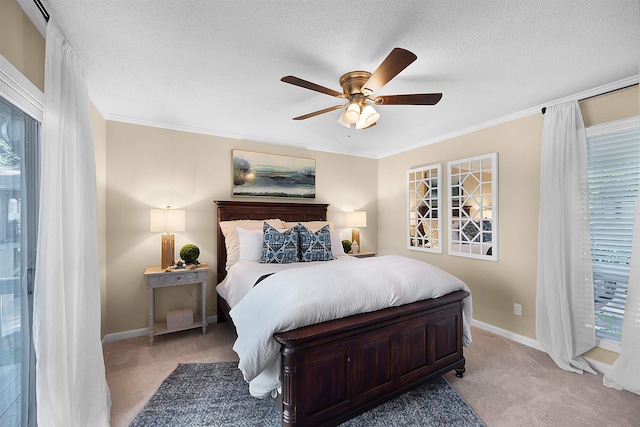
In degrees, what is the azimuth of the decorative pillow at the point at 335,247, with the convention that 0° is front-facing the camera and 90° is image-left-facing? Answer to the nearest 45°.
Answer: approximately 315°

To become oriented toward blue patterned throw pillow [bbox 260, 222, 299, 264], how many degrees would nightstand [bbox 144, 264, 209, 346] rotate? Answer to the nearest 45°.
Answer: approximately 45° to its left

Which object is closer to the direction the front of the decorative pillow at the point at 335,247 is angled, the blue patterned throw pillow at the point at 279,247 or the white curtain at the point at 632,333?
the white curtain

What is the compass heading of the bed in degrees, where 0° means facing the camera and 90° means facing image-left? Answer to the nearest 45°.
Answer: approximately 315°

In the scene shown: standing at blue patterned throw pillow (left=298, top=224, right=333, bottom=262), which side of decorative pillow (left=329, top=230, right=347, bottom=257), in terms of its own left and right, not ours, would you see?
right
